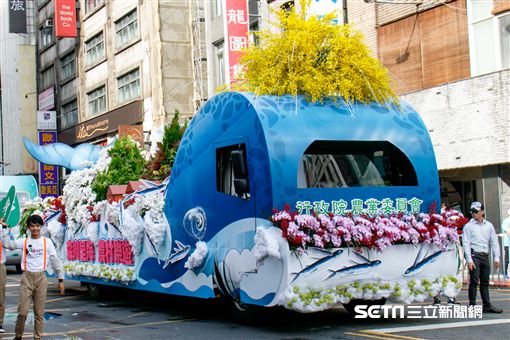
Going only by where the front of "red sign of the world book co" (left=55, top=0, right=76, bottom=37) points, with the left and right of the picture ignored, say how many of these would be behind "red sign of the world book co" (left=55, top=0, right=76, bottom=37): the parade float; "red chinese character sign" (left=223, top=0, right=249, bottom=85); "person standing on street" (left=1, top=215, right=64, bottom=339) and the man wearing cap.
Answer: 0

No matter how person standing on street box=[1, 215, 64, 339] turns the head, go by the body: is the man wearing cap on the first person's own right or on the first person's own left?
on the first person's own left

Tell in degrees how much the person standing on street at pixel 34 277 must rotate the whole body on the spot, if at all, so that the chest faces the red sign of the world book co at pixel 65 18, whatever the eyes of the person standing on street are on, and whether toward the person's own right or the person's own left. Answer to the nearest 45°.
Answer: approximately 180°

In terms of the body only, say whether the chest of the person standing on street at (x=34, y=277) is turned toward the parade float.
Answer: no

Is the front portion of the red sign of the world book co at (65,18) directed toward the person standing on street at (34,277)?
yes

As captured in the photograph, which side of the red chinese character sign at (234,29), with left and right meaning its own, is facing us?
front

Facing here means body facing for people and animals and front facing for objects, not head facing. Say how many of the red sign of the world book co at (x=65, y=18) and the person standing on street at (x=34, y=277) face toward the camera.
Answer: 2

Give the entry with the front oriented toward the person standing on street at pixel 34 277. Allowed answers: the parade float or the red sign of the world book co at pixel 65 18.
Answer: the red sign of the world book co

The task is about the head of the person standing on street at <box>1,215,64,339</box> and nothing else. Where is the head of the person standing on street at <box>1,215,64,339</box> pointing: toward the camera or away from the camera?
toward the camera

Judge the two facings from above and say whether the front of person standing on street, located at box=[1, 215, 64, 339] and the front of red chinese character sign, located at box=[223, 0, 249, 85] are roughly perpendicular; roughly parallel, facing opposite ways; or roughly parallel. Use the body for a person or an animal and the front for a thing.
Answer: roughly parallel

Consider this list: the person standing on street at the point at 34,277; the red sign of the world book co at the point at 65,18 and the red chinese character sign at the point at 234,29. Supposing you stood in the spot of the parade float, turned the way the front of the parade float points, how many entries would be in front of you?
0

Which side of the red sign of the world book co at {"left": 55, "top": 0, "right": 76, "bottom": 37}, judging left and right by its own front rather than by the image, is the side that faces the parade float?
front

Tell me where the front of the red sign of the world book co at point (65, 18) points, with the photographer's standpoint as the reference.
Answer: facing the viewer
